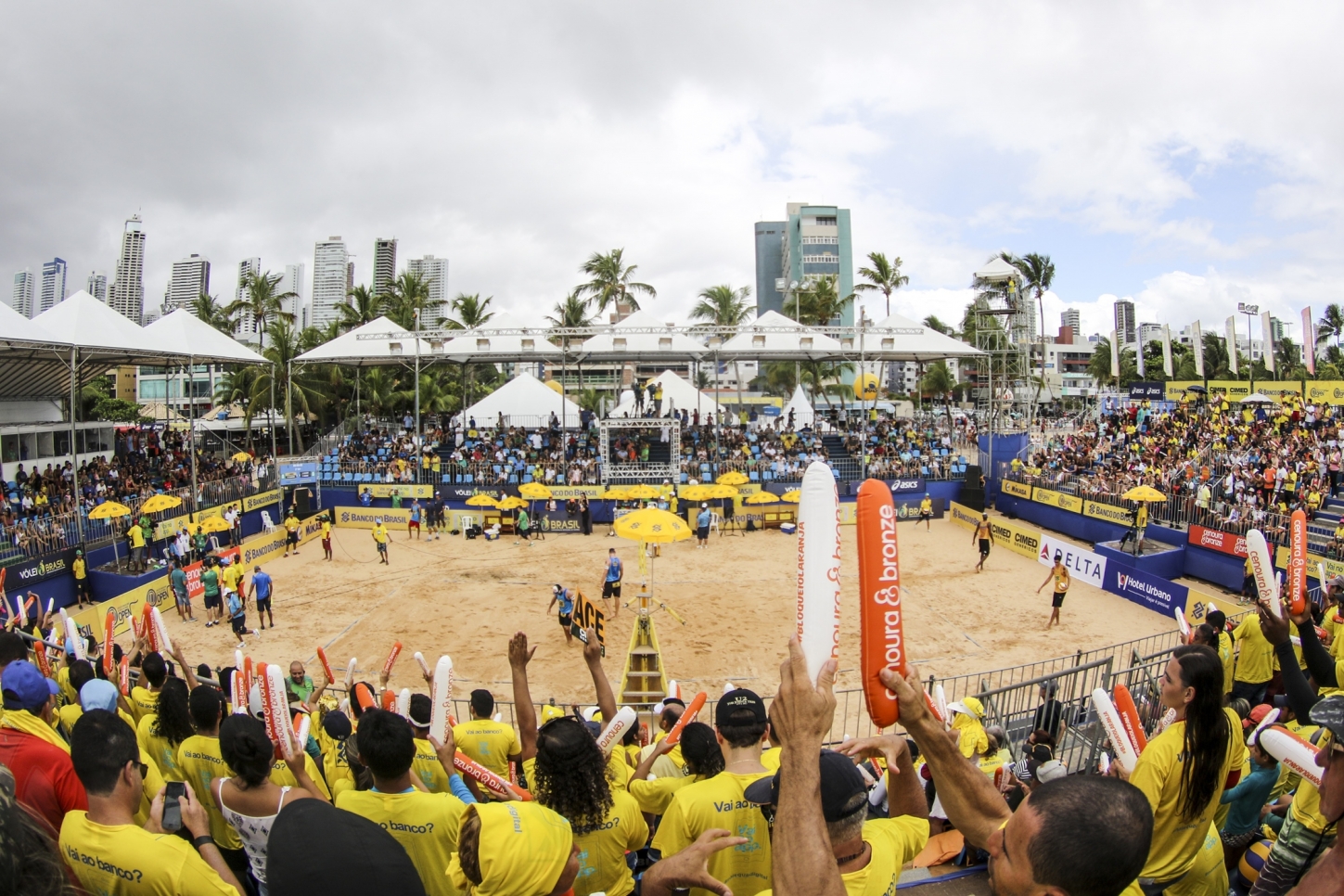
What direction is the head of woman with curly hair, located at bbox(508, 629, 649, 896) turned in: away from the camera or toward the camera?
away from the camera

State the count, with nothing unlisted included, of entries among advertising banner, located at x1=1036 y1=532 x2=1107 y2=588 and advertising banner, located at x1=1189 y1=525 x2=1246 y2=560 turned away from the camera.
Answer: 0

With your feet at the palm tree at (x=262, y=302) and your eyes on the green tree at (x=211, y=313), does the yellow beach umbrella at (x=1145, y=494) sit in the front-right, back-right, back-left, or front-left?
back-left

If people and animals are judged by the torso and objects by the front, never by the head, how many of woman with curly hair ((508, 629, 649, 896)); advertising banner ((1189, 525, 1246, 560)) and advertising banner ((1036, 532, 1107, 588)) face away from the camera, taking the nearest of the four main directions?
1

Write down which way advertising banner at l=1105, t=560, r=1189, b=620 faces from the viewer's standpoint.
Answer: facing the viewer and to the left of the viewer

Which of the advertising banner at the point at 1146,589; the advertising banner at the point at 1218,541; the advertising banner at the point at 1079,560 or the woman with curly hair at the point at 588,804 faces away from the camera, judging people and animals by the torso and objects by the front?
the woman with curly hair

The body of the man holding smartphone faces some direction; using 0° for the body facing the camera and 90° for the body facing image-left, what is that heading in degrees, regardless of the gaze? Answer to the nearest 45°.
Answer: approximately 225°

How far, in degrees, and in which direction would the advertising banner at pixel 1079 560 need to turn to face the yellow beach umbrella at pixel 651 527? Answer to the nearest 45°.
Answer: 0° — it already faces it

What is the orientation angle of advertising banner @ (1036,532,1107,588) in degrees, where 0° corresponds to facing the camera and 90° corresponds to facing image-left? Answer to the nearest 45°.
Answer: approximately 45°

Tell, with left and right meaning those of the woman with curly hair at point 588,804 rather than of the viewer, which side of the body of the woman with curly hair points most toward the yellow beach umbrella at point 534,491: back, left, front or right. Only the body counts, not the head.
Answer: front

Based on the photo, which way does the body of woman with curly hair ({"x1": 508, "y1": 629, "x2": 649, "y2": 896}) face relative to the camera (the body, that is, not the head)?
away from the camera

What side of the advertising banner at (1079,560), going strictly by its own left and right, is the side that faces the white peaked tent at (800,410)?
right
